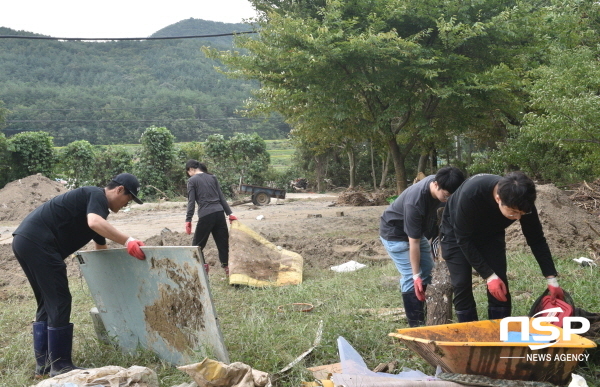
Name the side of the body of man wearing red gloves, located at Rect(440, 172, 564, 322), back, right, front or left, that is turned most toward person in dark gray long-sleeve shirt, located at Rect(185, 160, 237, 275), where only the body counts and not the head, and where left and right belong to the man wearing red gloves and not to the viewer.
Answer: back

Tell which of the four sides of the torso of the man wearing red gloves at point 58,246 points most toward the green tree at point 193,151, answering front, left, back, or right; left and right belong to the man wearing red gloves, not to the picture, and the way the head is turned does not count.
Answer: left

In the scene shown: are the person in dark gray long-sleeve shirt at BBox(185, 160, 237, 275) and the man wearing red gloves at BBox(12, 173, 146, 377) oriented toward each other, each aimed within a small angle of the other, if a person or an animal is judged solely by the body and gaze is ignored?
no

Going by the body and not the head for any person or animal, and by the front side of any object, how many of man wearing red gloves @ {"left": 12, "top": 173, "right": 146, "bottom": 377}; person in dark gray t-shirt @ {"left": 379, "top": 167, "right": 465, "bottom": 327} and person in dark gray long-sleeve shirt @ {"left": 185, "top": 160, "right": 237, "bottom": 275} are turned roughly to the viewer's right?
2

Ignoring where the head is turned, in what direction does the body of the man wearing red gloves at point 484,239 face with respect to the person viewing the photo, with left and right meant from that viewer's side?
facing the viewer and to the right of the viewer

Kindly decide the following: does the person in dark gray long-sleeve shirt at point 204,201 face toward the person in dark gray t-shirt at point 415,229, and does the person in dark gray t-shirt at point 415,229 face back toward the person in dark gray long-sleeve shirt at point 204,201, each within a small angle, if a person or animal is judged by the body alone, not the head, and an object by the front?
no

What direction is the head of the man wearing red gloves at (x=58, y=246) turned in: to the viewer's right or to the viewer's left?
to the viewer's right

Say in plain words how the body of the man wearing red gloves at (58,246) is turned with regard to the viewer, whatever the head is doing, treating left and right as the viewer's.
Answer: facing to the right of the viewer

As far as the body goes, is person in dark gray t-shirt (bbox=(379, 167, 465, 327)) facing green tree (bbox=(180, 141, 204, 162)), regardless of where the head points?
no
